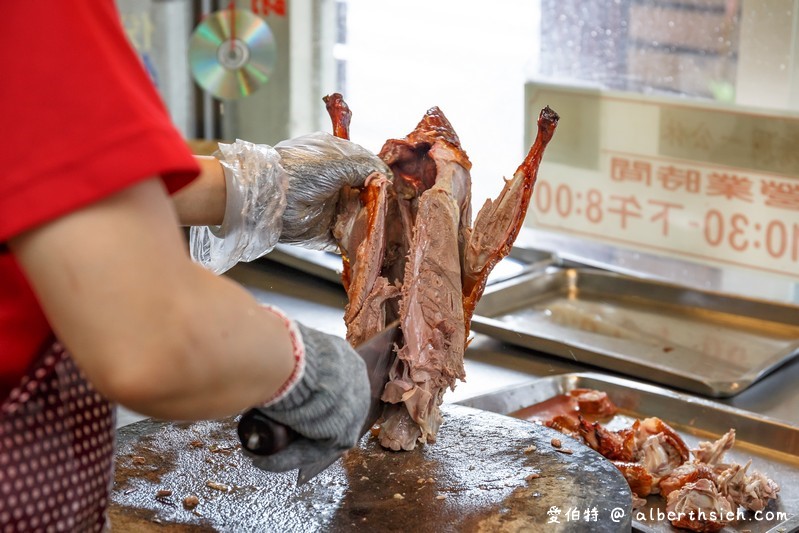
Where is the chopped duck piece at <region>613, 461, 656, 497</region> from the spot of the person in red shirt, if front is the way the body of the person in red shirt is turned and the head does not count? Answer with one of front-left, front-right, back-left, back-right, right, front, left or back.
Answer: front-left

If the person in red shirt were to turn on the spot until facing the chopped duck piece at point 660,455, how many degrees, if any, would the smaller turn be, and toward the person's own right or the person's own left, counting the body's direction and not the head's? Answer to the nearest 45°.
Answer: approximately 45° to the person's own left

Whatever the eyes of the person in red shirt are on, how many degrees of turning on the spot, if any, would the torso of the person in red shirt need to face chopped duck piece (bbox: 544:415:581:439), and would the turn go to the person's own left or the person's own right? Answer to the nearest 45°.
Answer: approximately 45° to the person's own left

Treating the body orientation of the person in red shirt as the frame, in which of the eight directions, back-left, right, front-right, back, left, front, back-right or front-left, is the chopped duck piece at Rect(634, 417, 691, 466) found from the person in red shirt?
front-left

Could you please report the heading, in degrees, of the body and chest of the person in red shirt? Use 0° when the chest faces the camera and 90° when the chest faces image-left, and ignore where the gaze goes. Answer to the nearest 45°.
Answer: approximately 270°

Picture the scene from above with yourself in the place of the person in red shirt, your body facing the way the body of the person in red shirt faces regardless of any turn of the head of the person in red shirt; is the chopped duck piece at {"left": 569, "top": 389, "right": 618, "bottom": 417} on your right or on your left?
on your left

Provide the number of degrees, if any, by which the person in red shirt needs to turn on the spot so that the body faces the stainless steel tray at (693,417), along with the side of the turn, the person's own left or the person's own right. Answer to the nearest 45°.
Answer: approximately 45° to the person's own left

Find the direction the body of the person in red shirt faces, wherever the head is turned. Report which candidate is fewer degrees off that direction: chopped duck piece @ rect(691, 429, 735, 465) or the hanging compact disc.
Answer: the chopped duck piece
